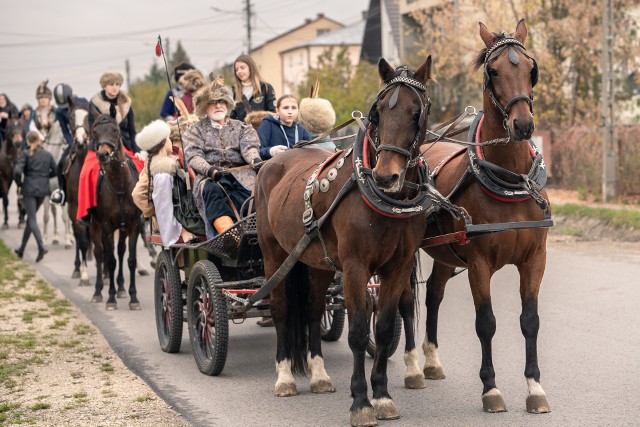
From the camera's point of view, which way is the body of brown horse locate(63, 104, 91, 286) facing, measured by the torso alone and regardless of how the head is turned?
toward the camera

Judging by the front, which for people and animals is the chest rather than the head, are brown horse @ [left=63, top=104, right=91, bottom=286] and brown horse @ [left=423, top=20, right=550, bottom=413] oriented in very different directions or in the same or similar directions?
same or similar directions

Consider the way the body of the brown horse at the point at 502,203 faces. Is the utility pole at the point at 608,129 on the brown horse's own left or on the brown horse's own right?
on the brown horse's own left

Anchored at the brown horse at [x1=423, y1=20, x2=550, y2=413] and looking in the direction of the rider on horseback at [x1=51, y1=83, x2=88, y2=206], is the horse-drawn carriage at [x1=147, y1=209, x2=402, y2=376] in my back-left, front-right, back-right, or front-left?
front-left

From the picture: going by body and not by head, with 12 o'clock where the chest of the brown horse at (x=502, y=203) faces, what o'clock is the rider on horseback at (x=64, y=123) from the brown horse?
The rider on horseback is roughly at 6 o'clock from the brown horse.

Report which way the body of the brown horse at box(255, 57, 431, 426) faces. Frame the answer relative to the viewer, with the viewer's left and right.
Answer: facing the viewer and to the right of the viewer

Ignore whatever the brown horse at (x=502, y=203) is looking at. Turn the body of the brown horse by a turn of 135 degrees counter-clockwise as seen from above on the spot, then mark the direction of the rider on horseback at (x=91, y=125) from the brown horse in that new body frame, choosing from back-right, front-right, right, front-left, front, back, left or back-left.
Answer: front-left

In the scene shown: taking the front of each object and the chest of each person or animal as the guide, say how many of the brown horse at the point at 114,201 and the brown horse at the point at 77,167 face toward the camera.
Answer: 2

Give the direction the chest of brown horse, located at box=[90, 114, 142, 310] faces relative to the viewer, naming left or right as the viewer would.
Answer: facing the viewer

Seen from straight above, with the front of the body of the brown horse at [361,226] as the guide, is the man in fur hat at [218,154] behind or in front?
behind
